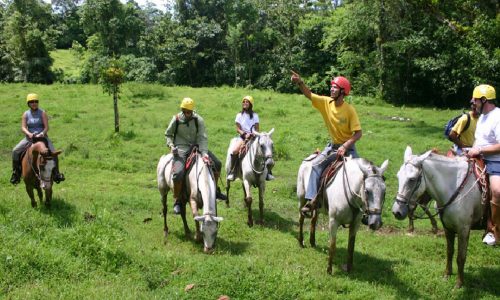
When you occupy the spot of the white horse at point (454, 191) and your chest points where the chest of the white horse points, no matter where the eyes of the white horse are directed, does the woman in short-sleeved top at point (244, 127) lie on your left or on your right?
on your right

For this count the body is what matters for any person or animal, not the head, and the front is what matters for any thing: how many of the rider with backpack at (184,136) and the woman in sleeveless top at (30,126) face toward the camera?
2

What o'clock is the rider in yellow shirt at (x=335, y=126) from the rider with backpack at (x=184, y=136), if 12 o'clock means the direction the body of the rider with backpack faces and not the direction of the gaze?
The rider in yellow shirt is roughly at 10 o'clock from the rider with backpack.

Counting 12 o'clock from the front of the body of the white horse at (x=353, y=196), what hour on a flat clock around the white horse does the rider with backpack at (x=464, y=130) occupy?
The rider with backpack is roughly at 9 o'clock from the white horse.

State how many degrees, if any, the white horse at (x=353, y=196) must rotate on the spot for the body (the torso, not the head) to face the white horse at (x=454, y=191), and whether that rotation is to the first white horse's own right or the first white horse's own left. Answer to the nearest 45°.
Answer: approximately 45° to the first white horse's own left

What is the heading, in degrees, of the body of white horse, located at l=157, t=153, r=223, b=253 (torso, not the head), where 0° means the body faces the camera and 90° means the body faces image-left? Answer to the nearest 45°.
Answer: approximately 315°

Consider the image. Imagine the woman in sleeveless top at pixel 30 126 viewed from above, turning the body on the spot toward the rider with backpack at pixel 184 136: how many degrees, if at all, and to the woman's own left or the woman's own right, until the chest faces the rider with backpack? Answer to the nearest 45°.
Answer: approximately 45° to the woman's own left

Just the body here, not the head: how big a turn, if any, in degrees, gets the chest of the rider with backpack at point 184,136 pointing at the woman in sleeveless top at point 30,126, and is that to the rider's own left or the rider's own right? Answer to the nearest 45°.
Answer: approximately 135° to the rider's own right
